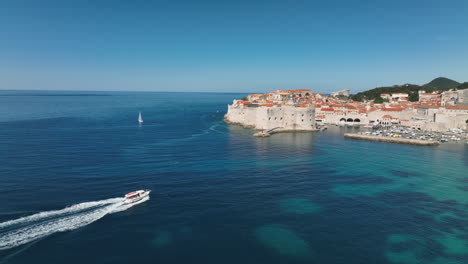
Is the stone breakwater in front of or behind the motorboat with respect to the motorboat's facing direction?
in front

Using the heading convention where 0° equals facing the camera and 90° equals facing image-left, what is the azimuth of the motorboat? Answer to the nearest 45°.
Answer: approximately 225°
